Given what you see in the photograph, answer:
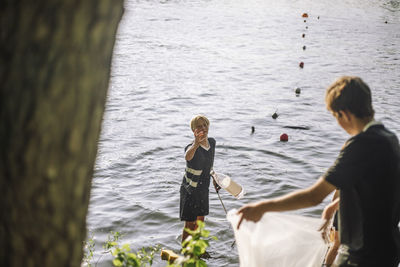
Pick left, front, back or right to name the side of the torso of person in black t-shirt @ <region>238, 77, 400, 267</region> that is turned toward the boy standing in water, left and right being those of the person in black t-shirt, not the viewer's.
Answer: front

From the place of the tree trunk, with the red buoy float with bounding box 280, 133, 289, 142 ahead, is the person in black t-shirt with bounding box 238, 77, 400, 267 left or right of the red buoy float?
right

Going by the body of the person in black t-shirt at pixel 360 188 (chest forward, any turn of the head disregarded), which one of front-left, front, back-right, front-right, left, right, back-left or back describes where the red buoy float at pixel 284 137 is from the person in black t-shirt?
front-right

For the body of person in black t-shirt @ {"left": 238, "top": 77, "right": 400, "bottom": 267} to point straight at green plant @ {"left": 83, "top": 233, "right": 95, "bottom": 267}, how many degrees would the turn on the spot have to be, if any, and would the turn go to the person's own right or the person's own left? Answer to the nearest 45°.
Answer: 0° — they already face it

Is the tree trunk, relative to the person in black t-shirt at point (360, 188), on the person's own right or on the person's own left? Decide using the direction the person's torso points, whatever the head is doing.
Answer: on the person's own left

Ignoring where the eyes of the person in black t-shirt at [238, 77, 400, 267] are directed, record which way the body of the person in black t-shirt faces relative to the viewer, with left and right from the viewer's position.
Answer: facing away from the viewer and to the left of the viewer

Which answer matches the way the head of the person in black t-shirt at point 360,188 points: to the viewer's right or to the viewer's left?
to the viewer's left

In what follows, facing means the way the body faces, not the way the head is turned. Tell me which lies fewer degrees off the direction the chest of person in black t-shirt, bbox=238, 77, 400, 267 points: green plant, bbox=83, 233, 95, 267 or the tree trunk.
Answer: the green plant
